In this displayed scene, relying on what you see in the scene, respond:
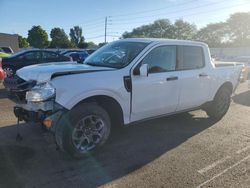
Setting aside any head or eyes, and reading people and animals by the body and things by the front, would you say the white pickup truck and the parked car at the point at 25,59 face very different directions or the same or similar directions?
same or similar directions

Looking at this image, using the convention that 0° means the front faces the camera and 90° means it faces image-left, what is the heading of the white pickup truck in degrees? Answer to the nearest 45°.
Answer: approximately 45°

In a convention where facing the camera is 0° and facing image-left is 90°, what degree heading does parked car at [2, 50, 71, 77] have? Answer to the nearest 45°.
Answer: approximately 90°

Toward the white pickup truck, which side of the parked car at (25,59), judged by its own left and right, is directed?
left

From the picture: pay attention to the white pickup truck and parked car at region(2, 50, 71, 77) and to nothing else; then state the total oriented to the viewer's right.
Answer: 0

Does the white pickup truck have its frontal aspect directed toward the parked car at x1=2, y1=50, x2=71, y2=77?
no
